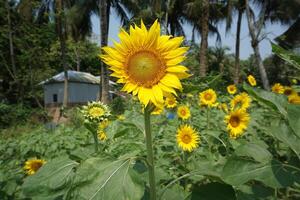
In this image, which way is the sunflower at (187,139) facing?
toward the camera

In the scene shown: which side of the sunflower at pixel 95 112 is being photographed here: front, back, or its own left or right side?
front

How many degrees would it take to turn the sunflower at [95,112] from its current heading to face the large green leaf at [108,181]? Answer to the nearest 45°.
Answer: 0° — it already faces it

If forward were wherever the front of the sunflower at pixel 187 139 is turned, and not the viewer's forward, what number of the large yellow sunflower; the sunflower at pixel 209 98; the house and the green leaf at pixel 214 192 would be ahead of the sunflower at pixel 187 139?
2

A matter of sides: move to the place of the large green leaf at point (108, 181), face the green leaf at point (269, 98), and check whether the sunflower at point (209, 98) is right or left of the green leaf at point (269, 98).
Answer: left

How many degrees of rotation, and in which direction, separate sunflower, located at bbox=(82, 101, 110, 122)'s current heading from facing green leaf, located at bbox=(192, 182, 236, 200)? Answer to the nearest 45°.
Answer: approximately 45° to its left

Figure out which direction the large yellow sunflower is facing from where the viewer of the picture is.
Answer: facing the viewer

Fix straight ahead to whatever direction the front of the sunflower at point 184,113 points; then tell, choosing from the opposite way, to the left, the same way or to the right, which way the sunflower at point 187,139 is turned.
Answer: the same way

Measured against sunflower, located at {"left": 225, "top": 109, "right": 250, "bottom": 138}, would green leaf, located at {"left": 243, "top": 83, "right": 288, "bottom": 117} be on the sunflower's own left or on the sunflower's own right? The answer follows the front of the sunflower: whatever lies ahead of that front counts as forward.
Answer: on the sunflower's own left
